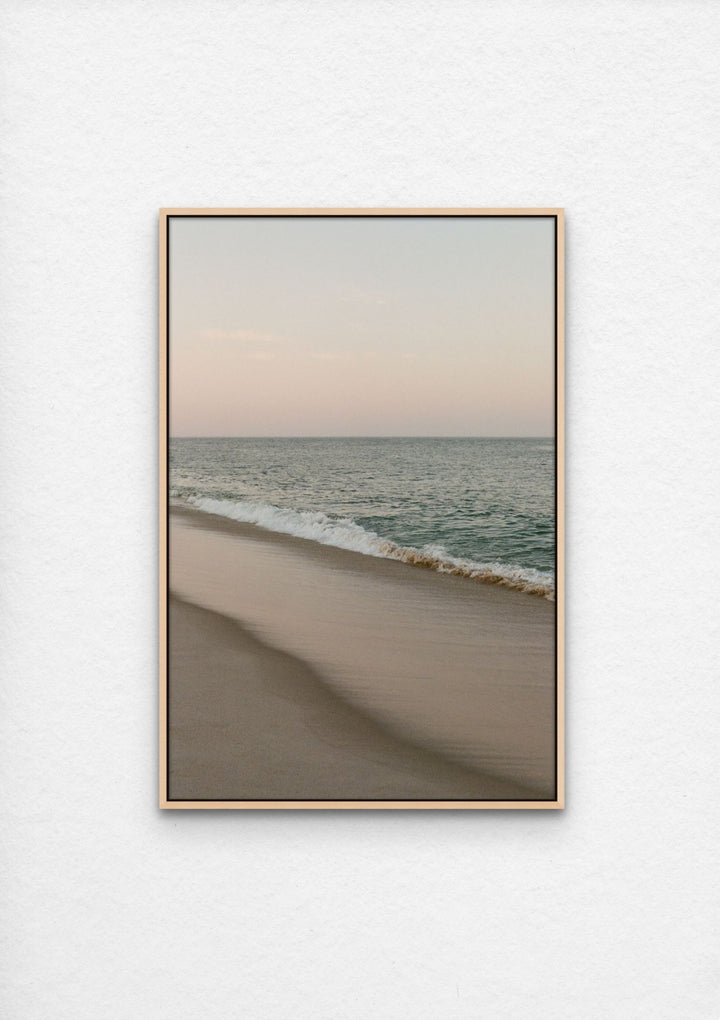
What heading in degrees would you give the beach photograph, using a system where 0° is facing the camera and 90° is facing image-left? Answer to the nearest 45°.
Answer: approximately 0°
